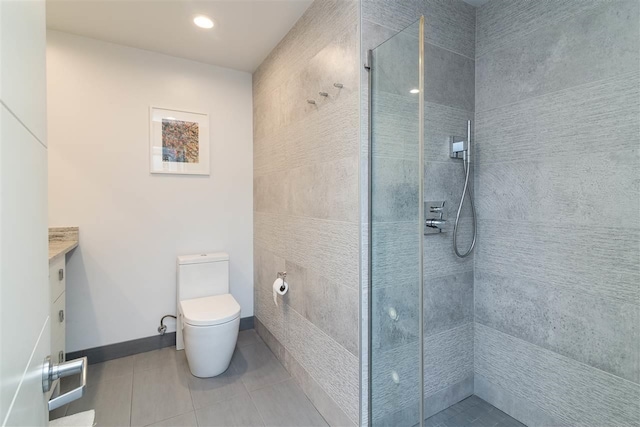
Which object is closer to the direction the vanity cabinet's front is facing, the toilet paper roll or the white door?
the toilet paper roll

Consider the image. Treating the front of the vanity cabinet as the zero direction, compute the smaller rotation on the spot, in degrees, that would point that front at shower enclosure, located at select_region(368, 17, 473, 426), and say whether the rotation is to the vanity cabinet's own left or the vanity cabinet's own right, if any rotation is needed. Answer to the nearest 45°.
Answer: approximately 45° to the vanity cabinet's own right

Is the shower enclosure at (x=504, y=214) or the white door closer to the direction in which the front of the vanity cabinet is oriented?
the shower enclosure

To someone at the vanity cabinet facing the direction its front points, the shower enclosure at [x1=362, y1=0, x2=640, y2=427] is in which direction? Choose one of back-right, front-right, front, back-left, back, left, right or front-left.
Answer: front-right

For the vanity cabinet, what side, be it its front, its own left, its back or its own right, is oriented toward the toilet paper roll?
front

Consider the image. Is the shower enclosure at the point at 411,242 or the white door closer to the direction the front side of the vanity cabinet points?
the shower enclosure

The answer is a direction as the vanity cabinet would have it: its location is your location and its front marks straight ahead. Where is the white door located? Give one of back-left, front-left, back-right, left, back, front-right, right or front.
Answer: right

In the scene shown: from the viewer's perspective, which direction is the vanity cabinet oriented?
to the viewer's right

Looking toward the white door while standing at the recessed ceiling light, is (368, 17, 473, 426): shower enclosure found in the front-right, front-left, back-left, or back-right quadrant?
front-left

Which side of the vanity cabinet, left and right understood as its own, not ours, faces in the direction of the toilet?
front

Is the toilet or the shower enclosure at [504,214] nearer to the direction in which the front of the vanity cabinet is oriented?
the toilet
